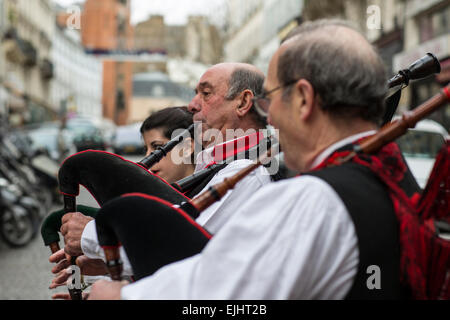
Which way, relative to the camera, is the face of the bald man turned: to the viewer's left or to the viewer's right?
to the viewer's left

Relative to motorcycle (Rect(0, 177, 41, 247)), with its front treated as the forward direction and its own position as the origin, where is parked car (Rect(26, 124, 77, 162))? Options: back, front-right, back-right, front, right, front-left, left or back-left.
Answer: back-left

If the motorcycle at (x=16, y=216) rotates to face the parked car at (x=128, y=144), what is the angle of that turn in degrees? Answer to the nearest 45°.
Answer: approximately 135° to its left

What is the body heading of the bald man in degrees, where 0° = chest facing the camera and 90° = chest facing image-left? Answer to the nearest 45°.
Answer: approximately 135°

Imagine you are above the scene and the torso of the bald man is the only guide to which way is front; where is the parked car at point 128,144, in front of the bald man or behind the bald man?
in front
